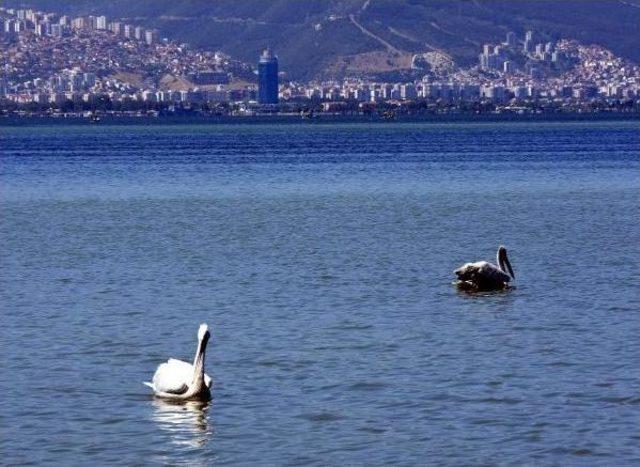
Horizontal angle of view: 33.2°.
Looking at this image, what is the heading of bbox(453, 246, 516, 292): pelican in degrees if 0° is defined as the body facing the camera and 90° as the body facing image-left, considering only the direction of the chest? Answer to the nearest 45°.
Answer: approximately 270°

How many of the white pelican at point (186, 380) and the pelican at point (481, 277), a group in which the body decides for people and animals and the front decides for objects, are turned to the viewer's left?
0

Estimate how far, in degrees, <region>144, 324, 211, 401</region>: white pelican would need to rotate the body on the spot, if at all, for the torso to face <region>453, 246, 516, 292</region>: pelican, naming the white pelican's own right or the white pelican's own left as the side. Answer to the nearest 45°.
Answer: approximately 90° to the white pelican's own left
